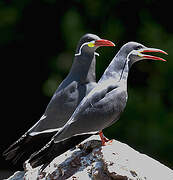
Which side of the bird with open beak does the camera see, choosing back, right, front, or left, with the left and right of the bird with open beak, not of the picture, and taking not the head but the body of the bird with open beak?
right

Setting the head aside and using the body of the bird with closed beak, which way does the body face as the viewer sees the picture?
to the viewer's right

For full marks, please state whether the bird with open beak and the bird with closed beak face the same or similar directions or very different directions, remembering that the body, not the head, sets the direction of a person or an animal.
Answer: same or similar directions

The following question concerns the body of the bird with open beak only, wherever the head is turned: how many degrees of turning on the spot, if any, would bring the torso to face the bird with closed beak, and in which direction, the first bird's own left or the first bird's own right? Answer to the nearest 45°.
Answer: approximately 135° to the first bird's own left

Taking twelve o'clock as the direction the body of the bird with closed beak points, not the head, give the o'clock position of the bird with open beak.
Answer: The bird with open beak is roughly at 2 o'clock from the bird with closed beak.

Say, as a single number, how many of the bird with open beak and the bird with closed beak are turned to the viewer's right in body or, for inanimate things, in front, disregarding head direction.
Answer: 2
